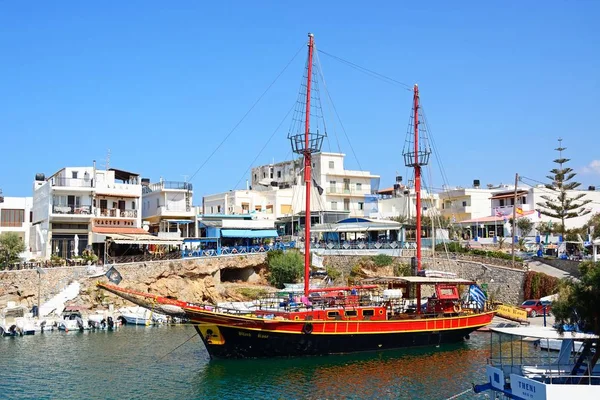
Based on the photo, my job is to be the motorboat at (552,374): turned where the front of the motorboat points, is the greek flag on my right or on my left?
on my left

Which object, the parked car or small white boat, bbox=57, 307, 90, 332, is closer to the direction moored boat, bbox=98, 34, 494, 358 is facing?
the small white boat

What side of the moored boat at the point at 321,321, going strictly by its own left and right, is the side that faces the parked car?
back

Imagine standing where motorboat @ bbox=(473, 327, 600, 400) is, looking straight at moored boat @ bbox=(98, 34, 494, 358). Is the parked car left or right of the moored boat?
right

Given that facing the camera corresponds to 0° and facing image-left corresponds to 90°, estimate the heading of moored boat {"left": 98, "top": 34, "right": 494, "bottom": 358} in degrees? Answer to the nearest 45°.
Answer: approximately 45°

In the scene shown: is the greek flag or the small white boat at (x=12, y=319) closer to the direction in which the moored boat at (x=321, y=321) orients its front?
the small white boat
